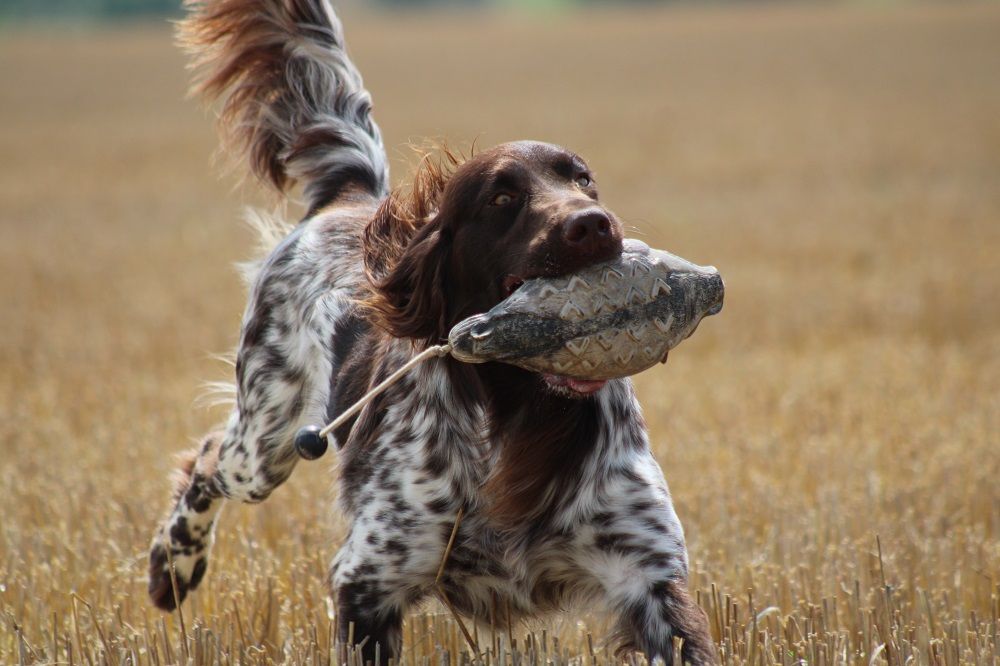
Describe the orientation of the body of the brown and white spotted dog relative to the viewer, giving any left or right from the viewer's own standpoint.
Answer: facing the viewer and to the right of the viewer
